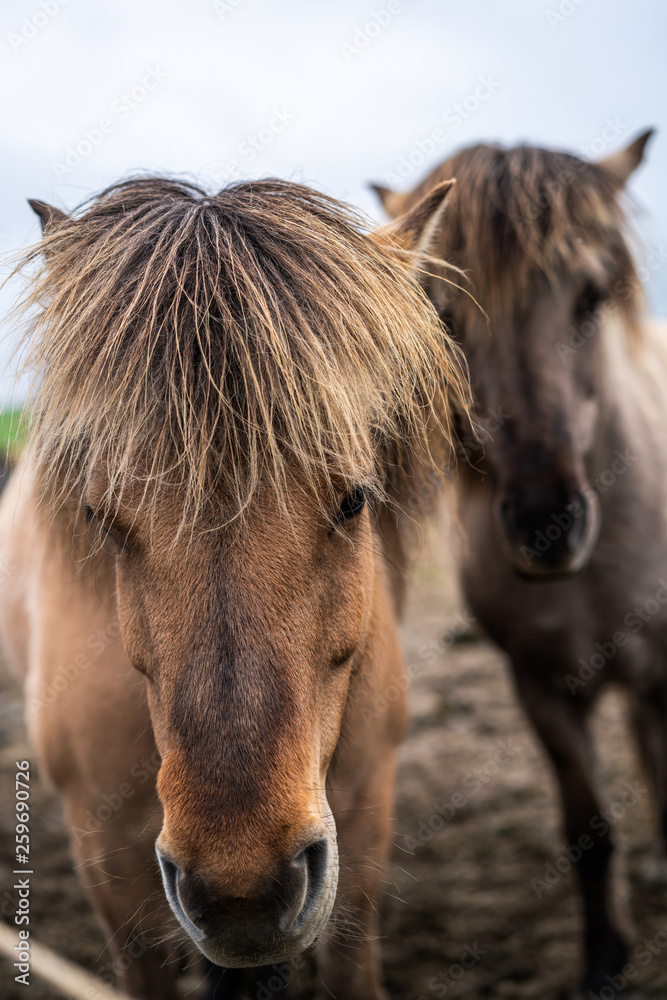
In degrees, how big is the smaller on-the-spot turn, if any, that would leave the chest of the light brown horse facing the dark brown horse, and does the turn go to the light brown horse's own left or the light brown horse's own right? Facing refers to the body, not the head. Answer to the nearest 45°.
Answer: approximately 135° to the light brown horse's own left

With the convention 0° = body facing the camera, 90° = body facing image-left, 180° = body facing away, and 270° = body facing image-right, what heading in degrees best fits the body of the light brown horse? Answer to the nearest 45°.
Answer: approximately 0°
